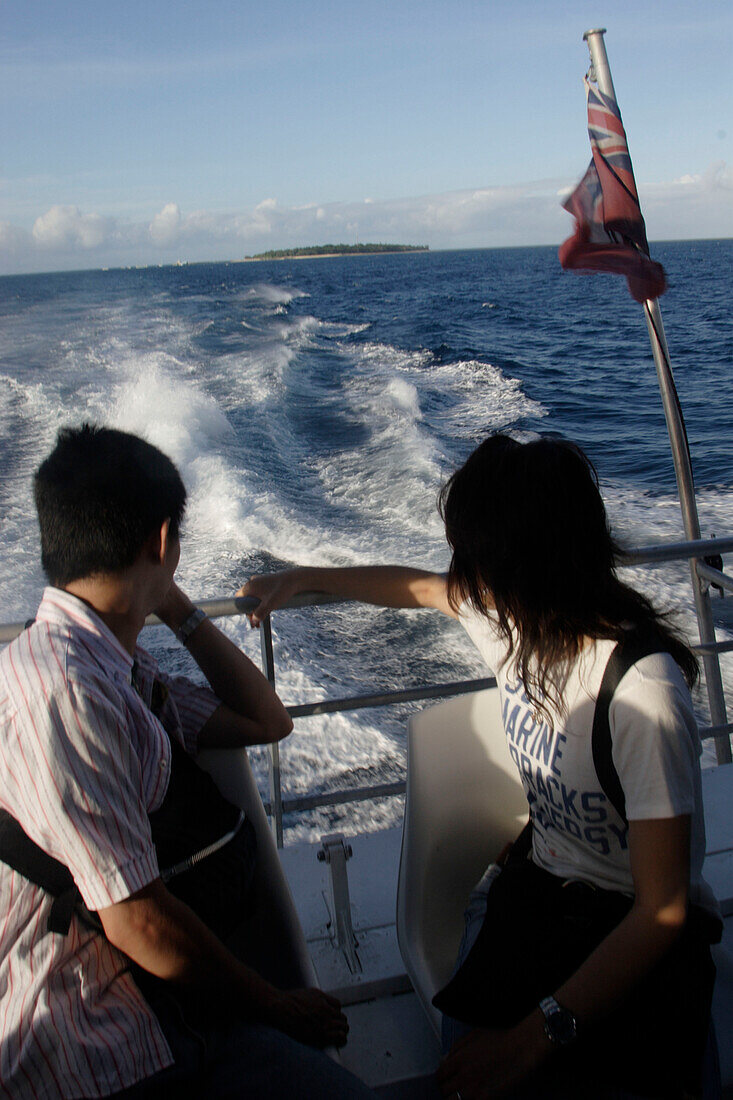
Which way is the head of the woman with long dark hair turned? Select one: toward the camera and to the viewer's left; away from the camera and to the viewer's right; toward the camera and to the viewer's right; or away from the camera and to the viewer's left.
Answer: away from the camera and to the viewer's left

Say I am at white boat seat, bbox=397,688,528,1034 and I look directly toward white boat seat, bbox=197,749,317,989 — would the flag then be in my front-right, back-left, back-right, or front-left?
back-right

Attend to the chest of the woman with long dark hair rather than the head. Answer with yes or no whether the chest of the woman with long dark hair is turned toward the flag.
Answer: no

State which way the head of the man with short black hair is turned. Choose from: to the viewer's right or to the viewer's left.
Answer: to the viewer's right
